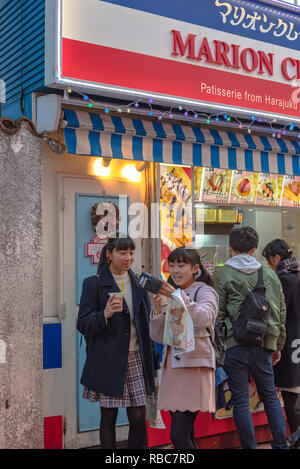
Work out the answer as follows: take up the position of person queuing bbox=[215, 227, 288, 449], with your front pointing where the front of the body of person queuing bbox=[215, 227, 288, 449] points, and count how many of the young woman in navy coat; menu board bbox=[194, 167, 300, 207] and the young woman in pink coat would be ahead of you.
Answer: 1

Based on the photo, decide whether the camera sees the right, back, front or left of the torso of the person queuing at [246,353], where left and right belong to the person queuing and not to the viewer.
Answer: back

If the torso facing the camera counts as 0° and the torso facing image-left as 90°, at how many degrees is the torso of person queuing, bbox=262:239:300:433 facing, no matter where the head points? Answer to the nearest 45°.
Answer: approximately 90°

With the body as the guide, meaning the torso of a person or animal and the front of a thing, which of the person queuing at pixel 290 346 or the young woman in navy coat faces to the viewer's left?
the person queuing

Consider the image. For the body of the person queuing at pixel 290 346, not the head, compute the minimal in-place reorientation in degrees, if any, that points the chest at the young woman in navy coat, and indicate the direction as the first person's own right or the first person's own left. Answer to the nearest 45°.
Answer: approximately 45° to the first person's own left

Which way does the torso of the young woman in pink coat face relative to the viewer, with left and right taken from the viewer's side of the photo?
facing the viewer and to the left of the viewer

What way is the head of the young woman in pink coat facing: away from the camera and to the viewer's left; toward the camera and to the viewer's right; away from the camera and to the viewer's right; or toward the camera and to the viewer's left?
toward the camera and to the viewer's left

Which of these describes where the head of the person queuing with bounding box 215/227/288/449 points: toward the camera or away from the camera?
away from the camera

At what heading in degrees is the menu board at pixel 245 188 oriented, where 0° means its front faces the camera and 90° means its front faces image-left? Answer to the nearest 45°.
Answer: approximately 0°

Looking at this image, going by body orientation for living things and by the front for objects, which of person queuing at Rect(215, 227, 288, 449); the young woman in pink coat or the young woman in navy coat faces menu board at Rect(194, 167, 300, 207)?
the person queuing

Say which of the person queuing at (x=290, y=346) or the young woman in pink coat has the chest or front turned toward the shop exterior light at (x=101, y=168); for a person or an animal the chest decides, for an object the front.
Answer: the person queuing

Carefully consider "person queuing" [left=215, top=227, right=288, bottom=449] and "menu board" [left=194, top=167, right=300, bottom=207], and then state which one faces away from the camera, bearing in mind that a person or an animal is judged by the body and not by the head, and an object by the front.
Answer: the person queuing

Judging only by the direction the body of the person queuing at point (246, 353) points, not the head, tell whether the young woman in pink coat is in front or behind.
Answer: behind

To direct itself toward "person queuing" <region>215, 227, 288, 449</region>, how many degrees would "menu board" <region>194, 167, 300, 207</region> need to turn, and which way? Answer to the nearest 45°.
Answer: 0° — it already faces them
